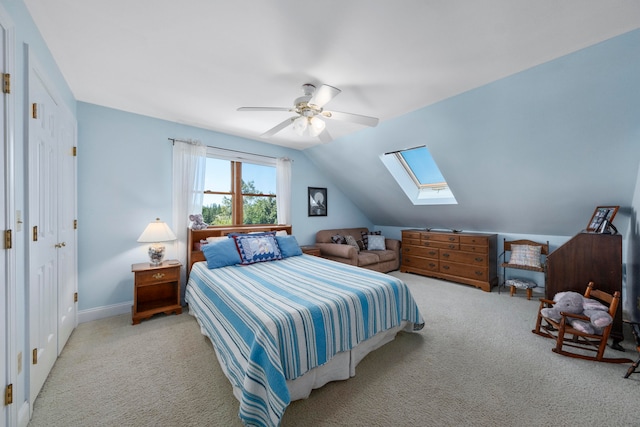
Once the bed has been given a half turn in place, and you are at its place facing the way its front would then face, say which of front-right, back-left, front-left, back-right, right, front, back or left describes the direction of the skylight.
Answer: right

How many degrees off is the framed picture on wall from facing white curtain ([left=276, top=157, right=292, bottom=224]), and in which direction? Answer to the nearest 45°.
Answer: approximately 90° to its right

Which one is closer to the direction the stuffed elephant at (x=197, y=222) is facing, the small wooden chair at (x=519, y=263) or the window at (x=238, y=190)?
the small wooden chair

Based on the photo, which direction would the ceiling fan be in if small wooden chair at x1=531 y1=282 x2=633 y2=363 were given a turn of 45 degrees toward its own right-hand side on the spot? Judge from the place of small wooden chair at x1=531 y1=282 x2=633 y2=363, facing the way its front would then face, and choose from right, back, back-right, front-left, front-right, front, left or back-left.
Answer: front-left

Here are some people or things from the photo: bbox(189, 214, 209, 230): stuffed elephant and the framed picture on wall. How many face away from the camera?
0

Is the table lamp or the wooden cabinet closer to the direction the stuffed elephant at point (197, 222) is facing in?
the wooden cabinet

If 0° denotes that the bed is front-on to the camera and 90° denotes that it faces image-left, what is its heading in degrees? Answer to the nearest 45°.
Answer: approximately 315°

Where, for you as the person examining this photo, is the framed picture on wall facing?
facing the viewer and to the right of the viewer

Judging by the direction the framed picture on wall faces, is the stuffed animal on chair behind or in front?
in front

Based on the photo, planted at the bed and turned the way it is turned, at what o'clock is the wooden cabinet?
The wooden cabinet is roughly at 10 o'clock from the bed.

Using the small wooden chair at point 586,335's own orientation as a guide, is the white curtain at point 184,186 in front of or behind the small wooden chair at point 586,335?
in front

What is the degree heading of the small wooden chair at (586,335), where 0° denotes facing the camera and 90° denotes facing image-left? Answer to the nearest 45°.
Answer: approximately 45°
